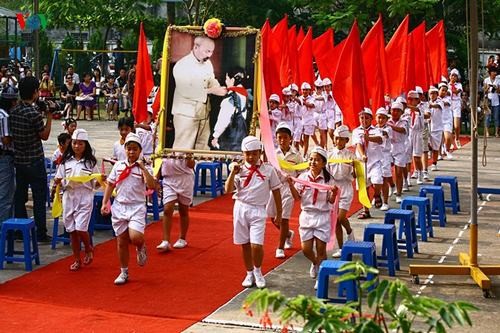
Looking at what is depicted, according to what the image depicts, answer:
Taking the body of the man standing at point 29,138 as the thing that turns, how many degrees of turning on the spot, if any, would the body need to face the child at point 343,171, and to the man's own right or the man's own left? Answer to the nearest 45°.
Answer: approximately 45° to the man's own right

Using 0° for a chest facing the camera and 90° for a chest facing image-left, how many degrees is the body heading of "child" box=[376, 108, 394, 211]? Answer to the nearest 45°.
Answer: approximately 45°

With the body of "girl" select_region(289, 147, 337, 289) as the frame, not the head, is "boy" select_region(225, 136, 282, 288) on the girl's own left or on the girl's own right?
on the girl's own right

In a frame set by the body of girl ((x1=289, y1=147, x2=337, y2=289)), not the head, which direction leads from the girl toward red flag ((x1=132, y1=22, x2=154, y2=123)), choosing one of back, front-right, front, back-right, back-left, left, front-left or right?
back-right

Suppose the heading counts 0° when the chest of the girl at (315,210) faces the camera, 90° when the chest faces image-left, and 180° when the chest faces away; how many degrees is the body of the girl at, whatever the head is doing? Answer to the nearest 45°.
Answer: approximately 0°

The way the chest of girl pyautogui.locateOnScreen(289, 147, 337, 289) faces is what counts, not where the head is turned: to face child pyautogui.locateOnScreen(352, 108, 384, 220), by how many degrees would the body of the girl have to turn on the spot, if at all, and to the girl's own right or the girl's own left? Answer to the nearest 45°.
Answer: approximately 180°

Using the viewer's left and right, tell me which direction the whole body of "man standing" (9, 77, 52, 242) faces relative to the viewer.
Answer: facing away from the viewer and to the right of the viewer
